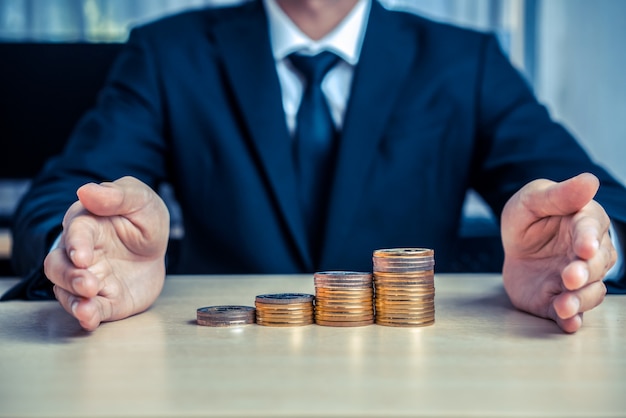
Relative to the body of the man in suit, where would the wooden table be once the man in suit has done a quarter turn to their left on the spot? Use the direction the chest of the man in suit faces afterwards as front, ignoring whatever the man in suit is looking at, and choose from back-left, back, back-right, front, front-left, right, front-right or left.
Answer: right

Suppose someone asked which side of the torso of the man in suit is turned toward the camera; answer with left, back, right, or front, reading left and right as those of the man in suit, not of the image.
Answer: front
